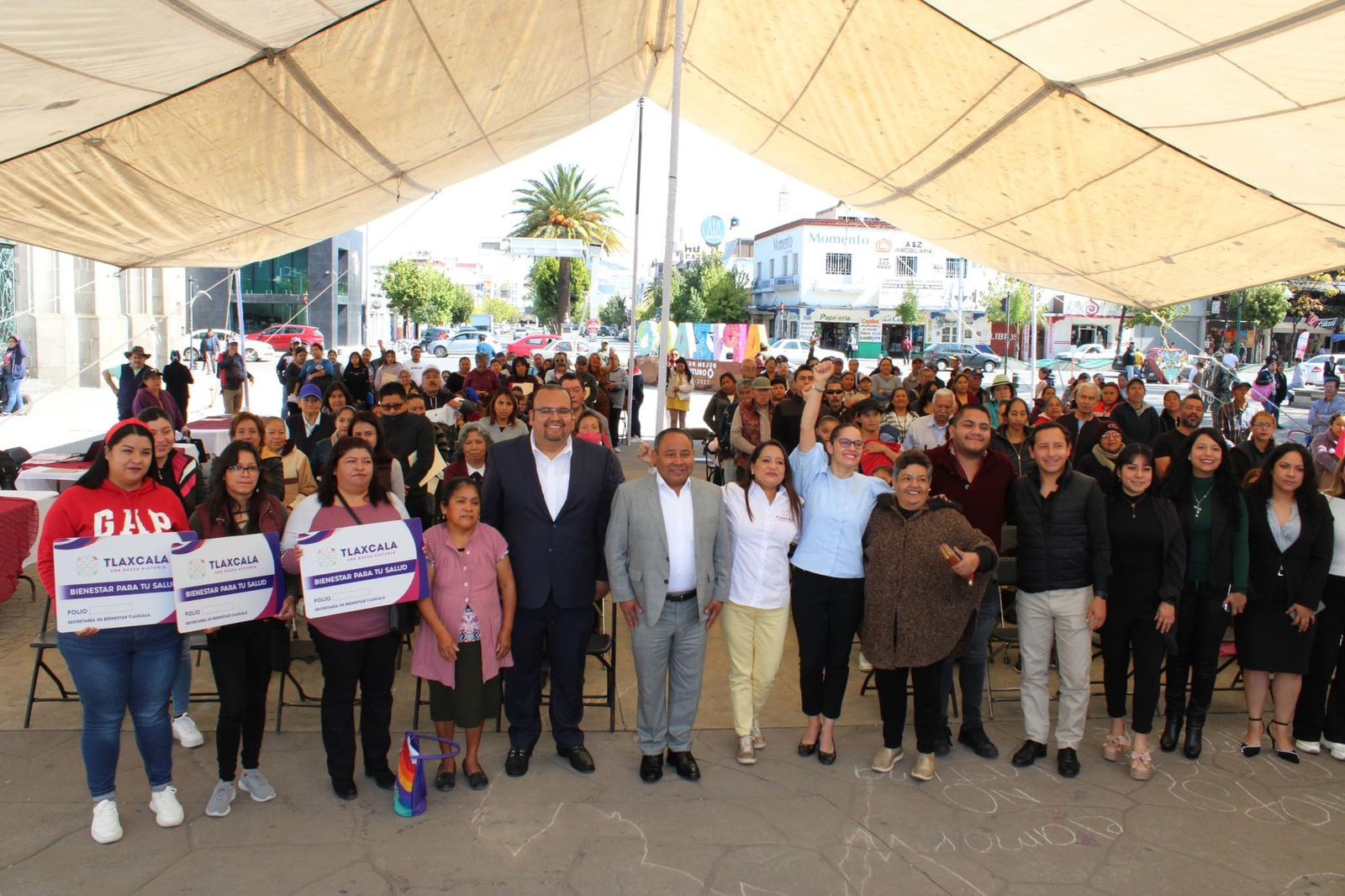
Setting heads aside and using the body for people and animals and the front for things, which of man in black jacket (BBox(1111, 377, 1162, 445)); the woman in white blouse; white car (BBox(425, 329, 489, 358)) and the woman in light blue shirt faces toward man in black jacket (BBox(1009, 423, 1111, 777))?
man in black jacket (BBox(1111, 377, 1162, 445))

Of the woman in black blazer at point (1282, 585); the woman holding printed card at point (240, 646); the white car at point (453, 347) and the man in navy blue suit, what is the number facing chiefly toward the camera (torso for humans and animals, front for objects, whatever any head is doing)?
3

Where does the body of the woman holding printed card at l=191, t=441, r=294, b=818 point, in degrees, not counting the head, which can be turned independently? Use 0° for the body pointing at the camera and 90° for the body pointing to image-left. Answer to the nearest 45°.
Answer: approximately 0°

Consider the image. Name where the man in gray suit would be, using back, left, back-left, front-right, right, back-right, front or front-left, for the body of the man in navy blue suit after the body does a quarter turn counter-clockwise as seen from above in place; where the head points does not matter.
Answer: front

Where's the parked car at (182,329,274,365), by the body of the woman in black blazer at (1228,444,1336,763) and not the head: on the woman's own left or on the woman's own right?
on the woman's own right

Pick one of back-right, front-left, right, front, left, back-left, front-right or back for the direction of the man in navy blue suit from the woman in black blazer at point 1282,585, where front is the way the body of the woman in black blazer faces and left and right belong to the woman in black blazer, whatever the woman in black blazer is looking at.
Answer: front-right

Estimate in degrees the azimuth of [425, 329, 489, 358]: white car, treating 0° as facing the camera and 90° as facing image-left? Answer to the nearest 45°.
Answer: approximately 90°

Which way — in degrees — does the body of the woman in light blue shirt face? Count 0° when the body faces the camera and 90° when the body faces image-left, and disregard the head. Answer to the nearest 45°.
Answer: approximately 0°

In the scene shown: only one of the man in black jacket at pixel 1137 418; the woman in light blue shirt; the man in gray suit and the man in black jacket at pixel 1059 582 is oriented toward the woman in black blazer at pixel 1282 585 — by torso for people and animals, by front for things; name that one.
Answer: the man in black jacket at pixel 1137 418
